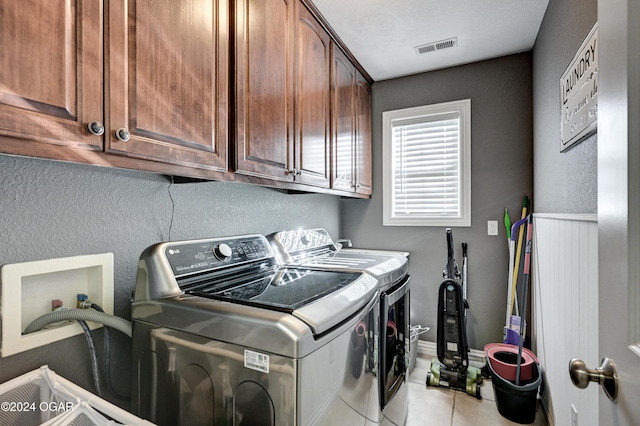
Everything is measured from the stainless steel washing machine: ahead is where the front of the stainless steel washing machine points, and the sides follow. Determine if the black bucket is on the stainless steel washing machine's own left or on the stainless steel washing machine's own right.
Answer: on the stainless steel washing machine's own left

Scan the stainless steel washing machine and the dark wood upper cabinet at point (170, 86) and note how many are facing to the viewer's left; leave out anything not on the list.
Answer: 0

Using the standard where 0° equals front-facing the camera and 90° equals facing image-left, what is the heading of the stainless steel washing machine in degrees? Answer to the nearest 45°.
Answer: approximately 315°

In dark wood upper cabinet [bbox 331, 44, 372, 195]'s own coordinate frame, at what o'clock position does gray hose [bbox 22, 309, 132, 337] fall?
The gray hose is roughly at 4 o'clock from the dark wood upper cabinet.

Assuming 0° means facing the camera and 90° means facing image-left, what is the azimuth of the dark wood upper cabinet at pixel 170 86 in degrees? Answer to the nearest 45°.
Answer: approximately 315°

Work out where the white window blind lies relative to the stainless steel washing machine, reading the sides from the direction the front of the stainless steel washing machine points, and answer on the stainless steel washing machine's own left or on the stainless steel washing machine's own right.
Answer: on the stainless steel washing machine's own left

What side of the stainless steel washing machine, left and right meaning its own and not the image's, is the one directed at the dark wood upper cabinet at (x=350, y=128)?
left

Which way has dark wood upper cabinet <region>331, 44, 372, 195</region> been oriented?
to the viewer's right

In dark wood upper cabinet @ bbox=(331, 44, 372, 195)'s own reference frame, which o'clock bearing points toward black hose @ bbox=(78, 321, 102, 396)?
The black hose is roughly at 4 o'clock from the dark wood upper cabinet.
